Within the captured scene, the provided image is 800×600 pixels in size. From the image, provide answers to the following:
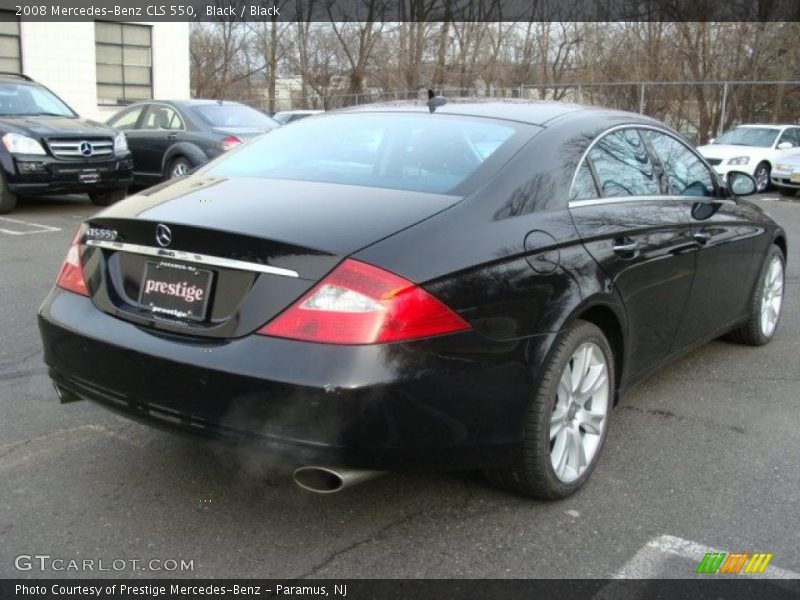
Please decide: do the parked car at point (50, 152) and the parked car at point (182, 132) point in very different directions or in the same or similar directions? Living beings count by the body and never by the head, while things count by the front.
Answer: very different directions

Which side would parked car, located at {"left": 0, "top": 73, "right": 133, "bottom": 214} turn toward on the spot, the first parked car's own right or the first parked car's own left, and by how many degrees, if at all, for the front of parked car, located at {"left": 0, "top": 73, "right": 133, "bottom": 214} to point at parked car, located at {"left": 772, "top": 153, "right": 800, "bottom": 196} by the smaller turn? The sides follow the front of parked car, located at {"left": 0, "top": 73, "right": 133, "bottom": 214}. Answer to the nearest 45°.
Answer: approximately 45° to the first parked car's own left

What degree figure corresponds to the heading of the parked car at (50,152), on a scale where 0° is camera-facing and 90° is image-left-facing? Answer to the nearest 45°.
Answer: approximately 315°

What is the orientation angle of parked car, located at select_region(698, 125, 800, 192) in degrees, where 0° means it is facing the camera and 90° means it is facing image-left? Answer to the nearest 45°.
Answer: approximately 45°

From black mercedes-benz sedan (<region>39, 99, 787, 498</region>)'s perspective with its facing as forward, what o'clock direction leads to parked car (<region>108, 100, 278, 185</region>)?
The parked car is roughly at 10 o'clock from the black mercedes-benz sedan.

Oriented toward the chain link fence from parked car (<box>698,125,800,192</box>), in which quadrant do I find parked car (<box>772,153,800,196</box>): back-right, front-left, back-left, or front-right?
back-right

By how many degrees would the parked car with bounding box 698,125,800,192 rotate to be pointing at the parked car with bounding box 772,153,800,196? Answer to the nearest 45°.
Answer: approximately 90° to its left

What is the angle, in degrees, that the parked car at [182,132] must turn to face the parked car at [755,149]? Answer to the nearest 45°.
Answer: approximately 135° to its right

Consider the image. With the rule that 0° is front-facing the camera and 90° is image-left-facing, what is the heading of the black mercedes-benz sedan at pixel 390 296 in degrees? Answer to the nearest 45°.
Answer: approximately 225°

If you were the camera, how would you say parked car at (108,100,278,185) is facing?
facing away from the viewer and to the left of the viewer
